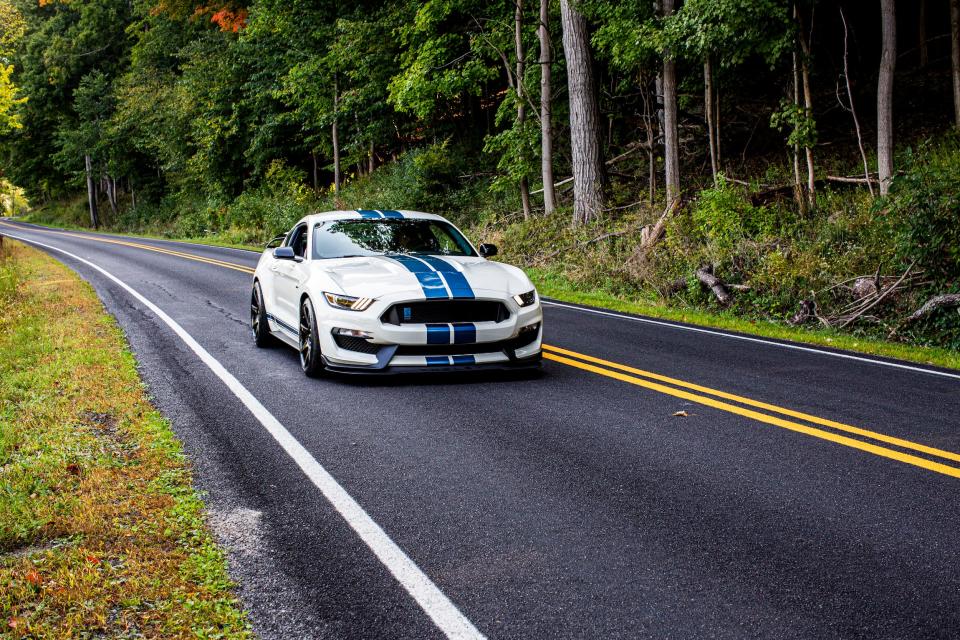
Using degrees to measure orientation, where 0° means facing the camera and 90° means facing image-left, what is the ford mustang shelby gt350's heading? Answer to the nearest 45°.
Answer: approximately 315°

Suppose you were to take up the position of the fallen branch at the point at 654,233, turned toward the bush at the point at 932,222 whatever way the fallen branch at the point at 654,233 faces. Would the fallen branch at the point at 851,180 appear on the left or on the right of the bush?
left

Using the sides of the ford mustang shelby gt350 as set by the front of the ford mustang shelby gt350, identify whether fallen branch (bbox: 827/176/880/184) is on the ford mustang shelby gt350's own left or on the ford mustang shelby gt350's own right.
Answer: on the ford mustang shelby gt350's own left

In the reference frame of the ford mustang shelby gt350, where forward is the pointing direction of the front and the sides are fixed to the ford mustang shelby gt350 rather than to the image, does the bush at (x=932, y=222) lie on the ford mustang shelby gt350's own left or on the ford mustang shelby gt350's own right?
on the ford mustang shelby gt350's own left

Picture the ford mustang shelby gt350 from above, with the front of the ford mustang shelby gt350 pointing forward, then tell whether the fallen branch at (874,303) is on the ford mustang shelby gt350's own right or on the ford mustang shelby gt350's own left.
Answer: on the ford mustang shelby gt350's own left

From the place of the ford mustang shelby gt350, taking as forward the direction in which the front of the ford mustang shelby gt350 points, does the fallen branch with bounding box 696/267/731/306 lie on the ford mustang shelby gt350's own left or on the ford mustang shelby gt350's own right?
on the ford mustang shelby gt350's own left

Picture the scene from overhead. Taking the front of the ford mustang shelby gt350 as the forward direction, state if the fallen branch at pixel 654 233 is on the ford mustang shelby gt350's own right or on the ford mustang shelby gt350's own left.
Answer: on the ford mustang shelby gt350's own left
